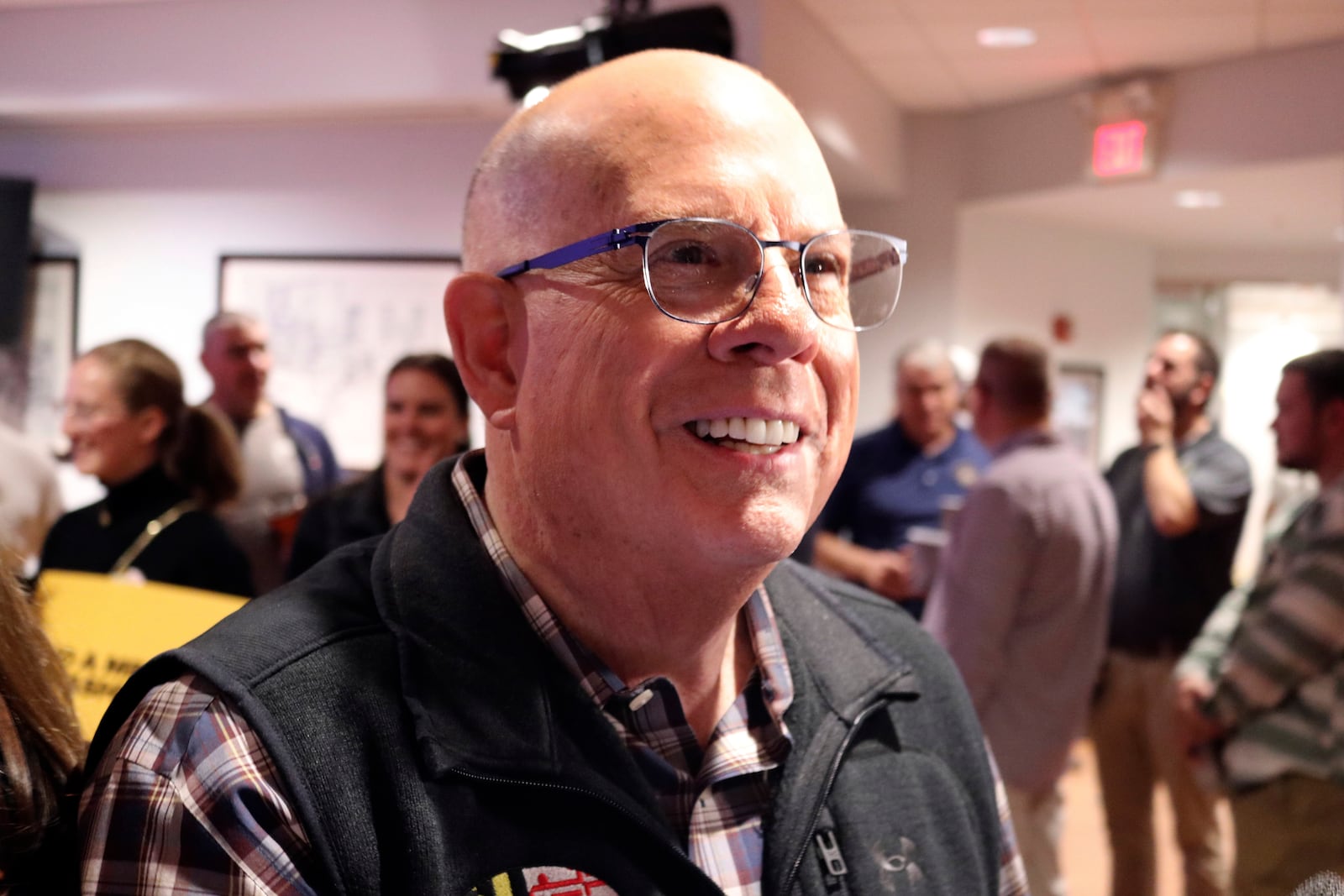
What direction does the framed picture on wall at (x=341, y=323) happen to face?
toward the camera

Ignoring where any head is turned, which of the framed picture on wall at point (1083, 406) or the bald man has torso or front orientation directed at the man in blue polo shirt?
the framed picture on wall

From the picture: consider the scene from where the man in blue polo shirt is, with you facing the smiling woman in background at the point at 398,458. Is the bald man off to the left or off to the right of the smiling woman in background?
left

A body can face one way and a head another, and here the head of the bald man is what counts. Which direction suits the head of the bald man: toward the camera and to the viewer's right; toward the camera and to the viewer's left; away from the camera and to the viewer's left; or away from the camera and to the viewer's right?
toward the camera and to the viewer's right

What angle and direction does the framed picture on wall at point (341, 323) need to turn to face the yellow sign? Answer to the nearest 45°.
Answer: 0° — it already faces it

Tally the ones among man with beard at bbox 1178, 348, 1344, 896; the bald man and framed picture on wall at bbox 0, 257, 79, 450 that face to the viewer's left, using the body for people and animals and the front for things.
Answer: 1

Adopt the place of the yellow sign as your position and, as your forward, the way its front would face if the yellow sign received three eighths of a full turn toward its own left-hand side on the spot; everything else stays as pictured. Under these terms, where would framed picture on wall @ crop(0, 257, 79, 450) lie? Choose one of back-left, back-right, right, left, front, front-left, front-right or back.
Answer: front-left

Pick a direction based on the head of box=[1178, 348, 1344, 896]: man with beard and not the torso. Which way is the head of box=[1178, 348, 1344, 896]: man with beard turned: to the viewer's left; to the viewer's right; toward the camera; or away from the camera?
to the viewer's left

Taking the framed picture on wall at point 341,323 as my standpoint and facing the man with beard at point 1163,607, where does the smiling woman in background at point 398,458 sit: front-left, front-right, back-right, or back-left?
front-right

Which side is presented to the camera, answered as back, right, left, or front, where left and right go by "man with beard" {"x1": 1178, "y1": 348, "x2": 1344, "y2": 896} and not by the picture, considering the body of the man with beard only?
left
